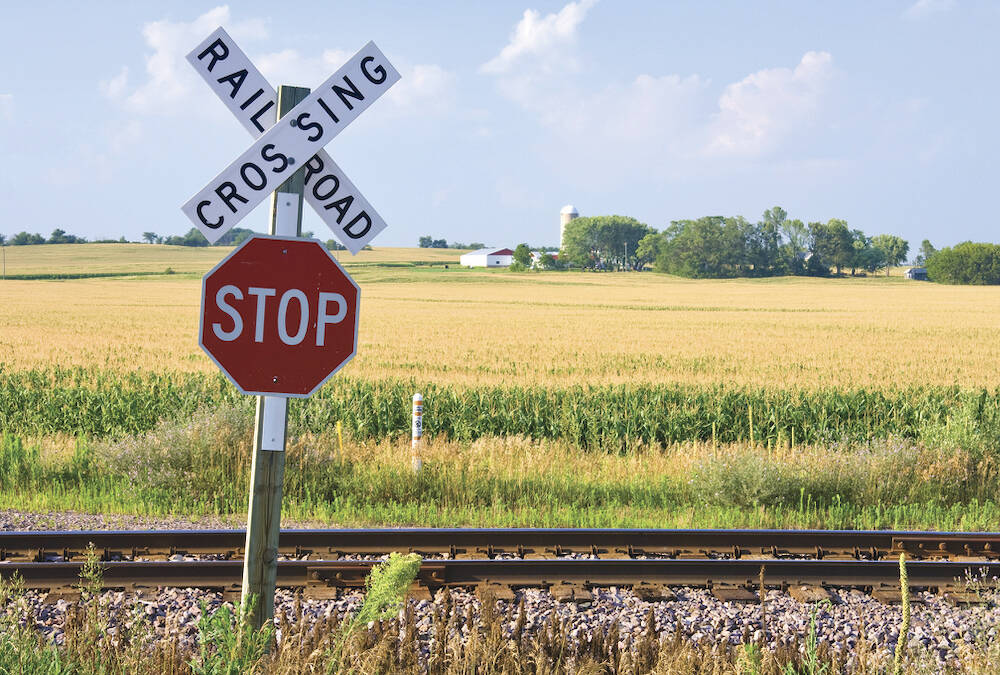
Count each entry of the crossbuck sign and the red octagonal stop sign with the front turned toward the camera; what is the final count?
2

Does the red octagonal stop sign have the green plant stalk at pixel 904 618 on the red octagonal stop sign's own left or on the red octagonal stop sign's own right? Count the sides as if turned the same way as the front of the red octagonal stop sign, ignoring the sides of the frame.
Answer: on the red octagonal stop sign's own left

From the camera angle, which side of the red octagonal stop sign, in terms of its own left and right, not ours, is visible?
front

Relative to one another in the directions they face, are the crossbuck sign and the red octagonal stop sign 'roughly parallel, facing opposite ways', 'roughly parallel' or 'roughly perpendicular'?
roughly parallel

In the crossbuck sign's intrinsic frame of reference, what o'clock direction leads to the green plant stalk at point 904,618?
The green plant stalk is roughly at 10 o'clock from the crossbuck sign.

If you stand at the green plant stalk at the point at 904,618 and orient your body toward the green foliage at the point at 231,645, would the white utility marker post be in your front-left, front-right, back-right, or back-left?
front-right
